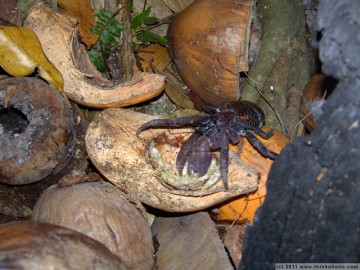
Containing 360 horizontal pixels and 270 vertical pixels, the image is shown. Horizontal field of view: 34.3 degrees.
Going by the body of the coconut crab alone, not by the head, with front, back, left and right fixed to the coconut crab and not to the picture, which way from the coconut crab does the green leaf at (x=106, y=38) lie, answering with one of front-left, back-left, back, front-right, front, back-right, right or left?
right

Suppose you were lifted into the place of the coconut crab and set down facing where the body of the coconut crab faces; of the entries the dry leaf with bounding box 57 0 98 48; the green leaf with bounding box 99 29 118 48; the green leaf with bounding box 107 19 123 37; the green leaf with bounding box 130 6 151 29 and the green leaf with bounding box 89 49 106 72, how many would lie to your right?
5

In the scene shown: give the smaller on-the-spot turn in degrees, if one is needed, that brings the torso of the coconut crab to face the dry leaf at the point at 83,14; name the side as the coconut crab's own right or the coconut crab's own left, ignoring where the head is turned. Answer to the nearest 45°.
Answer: approximately 90° to the coconut crab's own right

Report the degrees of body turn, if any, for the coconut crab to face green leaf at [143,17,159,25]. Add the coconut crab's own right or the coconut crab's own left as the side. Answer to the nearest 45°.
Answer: approximately 90° to the coconut crab's own right

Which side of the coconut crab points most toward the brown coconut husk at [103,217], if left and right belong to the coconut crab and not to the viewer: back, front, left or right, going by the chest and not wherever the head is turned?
front

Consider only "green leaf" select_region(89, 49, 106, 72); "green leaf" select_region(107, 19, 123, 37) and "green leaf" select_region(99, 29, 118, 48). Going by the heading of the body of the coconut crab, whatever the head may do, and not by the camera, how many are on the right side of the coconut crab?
3

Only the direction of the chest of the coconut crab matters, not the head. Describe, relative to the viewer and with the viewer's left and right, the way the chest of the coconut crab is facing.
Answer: facing the viewer and to the left of the viewer

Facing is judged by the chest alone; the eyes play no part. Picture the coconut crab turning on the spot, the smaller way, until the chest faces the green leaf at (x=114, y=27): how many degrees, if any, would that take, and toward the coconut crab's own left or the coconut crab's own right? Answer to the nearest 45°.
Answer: approximately 90° to the coconut crab's own right

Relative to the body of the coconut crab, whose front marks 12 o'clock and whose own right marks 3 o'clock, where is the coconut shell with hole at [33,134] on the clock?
The coconut shell with hole is roughly at 1 o'clock from the coconut crab.

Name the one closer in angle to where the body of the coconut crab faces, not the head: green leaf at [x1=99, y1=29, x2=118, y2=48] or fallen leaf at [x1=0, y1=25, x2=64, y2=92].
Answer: the fallen leaf

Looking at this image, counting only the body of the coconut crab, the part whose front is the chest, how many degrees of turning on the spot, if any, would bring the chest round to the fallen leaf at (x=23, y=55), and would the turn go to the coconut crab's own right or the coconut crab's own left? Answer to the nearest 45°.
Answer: approximately 45° to the coconut crab's own right

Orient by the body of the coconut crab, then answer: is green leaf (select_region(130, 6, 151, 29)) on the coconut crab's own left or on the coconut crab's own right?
on the coconut crab's own right
